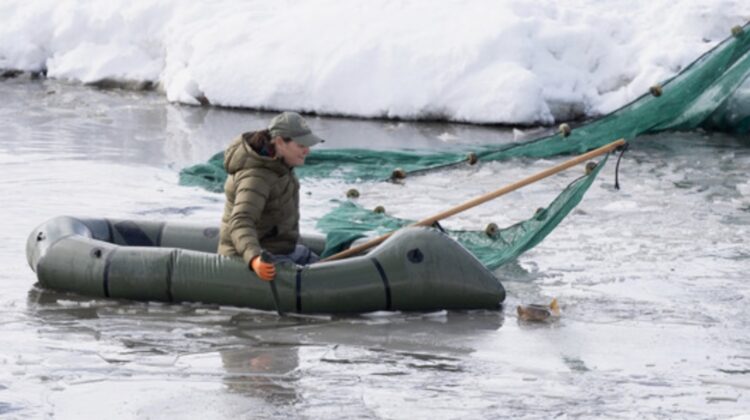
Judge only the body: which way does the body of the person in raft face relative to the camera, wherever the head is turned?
to the viewer's right

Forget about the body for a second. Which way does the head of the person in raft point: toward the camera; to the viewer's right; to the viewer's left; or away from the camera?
to the viewer's right

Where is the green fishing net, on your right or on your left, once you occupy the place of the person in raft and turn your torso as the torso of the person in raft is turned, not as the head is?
on your left
